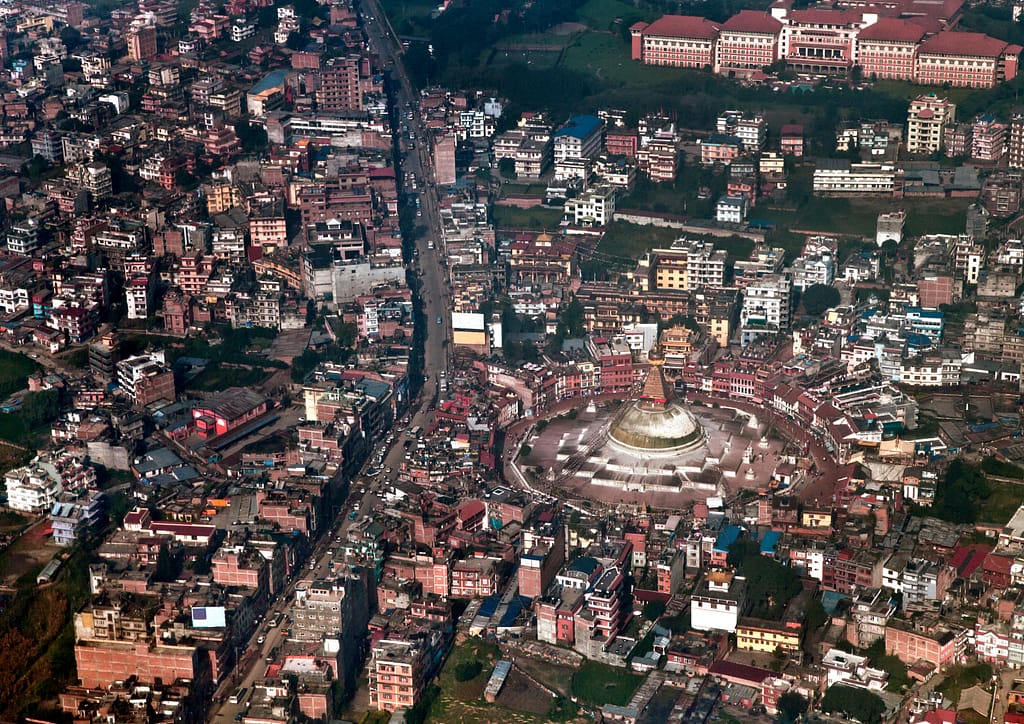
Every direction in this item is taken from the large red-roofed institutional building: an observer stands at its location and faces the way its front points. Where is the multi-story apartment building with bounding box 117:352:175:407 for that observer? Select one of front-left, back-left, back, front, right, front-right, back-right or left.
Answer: front-right

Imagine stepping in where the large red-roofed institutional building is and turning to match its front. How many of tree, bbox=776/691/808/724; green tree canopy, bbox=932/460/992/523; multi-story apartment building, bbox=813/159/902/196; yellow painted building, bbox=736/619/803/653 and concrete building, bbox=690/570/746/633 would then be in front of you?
5

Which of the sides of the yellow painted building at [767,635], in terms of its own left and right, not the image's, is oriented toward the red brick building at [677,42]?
back

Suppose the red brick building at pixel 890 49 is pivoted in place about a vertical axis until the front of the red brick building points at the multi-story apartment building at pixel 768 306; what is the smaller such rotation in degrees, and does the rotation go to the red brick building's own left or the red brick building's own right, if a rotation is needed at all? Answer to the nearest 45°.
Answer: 0° — it already faces it

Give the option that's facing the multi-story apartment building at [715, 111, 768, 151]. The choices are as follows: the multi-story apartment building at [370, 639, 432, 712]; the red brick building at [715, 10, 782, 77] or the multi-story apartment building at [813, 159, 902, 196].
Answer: the red brick building

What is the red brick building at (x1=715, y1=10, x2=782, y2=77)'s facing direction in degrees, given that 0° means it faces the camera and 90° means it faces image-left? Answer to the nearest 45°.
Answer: approximately 0°

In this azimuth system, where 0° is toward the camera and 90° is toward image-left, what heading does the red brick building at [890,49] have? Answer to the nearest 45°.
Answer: approximately 0°
